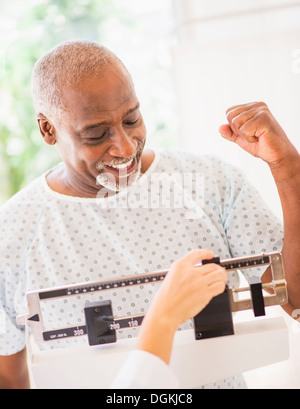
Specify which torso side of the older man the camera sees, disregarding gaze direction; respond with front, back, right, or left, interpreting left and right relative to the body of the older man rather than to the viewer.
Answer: front

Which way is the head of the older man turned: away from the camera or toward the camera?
toward the camera
